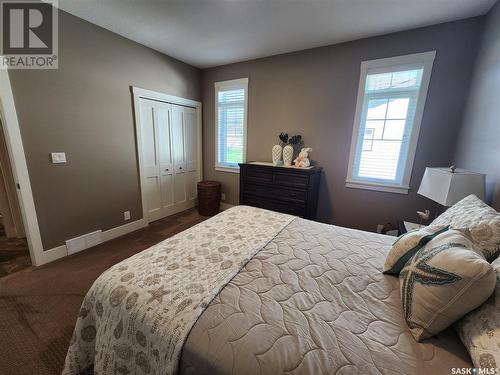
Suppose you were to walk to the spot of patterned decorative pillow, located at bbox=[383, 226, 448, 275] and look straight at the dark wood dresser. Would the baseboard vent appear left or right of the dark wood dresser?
left

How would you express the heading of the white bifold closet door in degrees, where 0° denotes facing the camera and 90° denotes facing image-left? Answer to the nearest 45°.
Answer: approximately 315°

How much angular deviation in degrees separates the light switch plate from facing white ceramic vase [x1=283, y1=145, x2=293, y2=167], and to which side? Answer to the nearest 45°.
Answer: approximately 45° to its left

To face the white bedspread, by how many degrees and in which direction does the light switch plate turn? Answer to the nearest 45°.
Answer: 0° — it already faces it

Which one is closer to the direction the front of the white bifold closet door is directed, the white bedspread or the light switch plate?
the white bedspread

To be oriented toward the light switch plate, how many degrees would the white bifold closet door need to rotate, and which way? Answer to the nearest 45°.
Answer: approximately 90° to its right

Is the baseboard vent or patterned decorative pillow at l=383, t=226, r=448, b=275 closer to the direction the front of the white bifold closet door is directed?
the patterned decorative pillow

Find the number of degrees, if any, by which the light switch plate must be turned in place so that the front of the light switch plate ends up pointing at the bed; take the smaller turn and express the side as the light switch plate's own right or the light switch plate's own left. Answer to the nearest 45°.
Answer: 0° — it already faces it
